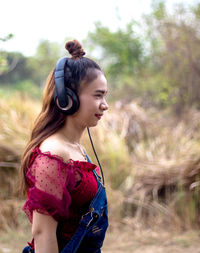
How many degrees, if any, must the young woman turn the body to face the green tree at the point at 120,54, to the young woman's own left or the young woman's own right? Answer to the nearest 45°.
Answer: approximately 90° to the young woman's own left

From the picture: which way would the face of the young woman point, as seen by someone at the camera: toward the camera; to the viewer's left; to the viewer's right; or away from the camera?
to the viewer's right

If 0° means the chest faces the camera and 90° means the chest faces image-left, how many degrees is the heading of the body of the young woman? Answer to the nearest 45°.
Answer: approximately 270°
